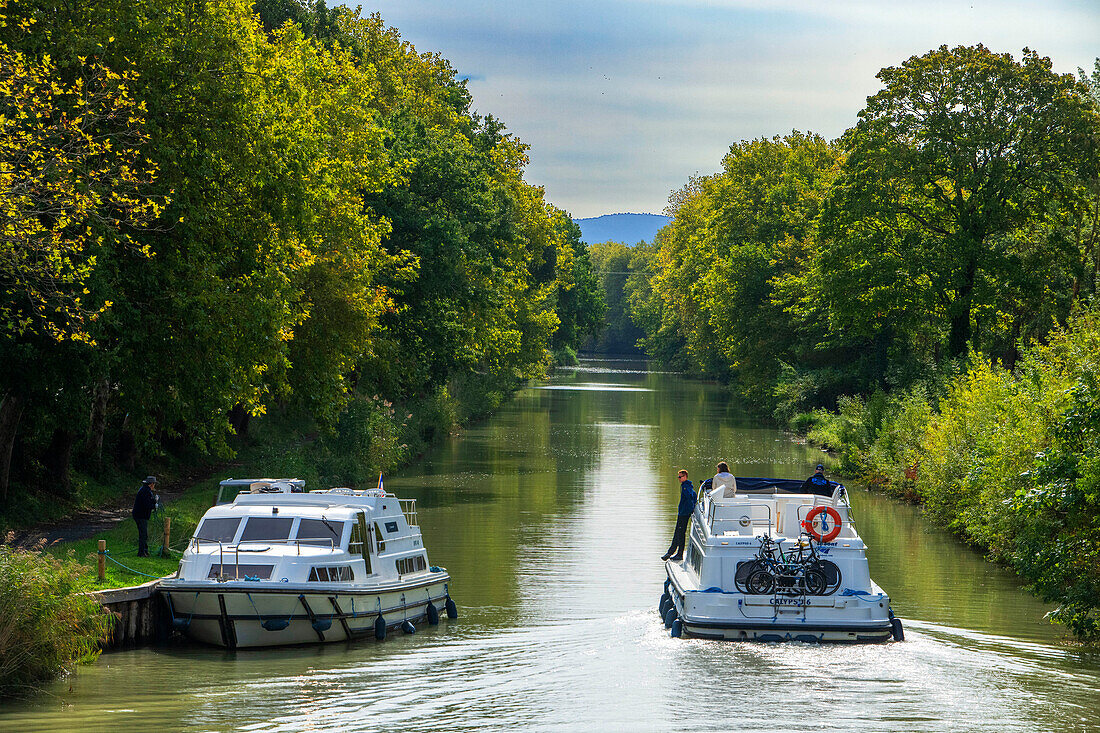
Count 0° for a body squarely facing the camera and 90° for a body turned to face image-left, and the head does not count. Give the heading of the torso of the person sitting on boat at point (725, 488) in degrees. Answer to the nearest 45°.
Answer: approximately 180°

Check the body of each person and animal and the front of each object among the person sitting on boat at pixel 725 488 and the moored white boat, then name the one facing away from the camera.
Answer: the person sitting on boat

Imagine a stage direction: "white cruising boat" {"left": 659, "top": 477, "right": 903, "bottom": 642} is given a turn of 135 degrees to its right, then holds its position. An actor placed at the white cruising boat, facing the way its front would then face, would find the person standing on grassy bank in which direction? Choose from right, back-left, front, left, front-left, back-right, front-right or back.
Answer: back-right

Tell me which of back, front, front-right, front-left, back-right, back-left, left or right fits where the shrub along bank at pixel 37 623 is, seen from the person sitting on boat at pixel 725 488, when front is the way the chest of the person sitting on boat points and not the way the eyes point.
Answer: back-left

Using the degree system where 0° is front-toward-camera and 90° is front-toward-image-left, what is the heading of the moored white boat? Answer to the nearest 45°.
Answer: approximately 45°

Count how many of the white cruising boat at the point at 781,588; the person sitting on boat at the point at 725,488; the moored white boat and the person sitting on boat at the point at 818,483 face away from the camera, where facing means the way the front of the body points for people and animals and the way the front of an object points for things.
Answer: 3

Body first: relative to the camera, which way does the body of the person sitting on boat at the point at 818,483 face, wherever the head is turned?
away from the camera

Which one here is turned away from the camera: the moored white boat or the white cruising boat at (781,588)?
the white cruising boat

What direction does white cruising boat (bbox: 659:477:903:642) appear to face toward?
away from the camera
